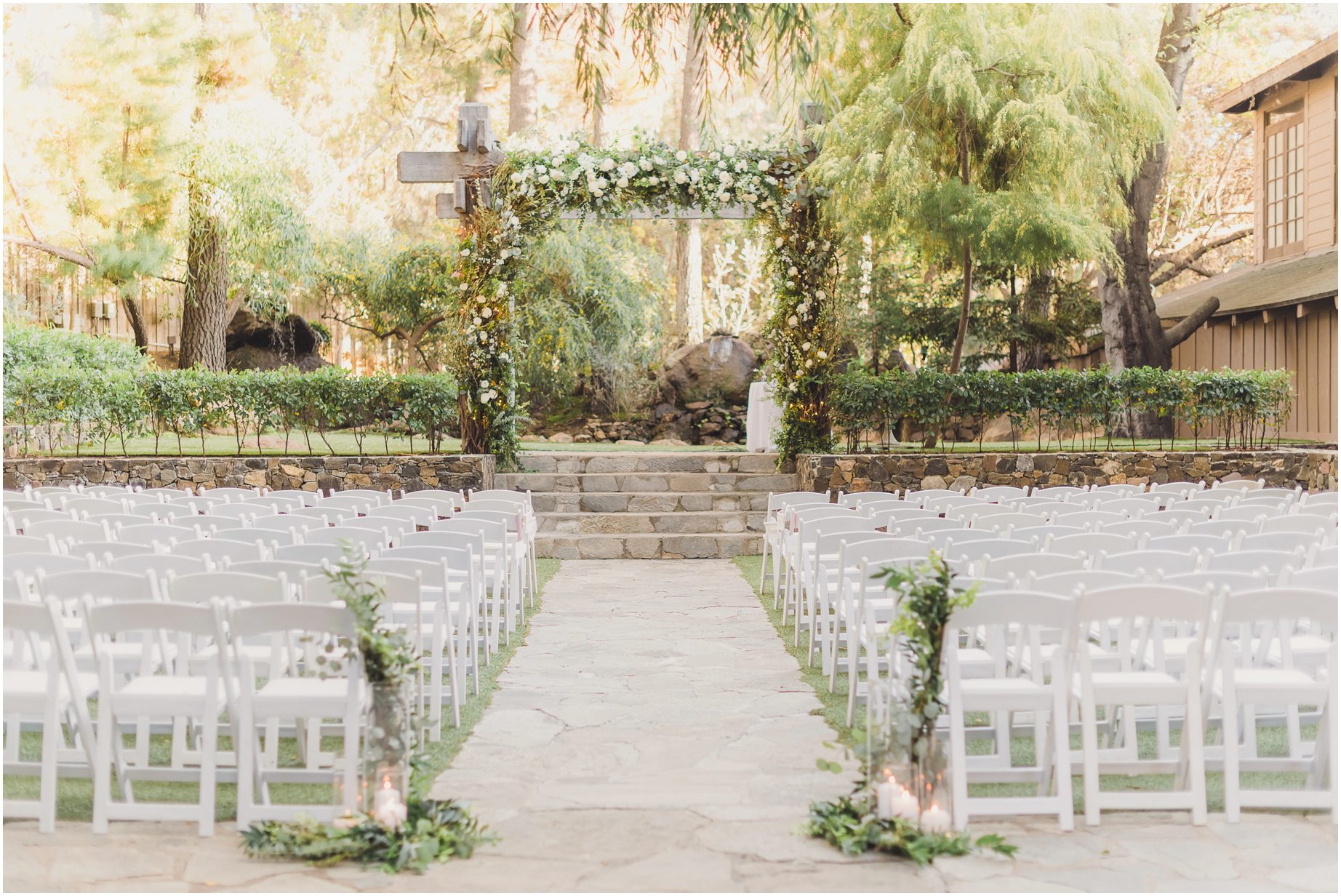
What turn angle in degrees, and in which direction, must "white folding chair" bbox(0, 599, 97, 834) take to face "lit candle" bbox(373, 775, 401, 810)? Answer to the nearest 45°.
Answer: approximately 90° to its right

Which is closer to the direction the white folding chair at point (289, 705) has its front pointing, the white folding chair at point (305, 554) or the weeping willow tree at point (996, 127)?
the white folding chair

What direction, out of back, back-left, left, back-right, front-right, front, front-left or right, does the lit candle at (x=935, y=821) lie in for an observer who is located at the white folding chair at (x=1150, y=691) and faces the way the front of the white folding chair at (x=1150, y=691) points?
back-left

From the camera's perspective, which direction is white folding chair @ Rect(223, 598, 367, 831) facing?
away from the camera

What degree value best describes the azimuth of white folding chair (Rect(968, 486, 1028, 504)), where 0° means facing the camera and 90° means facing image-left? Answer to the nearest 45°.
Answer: approximately 180°

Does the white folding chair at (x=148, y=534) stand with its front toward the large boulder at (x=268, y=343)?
yes

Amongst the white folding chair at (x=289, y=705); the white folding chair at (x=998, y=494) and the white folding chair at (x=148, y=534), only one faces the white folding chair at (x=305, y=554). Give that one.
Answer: the white folding chair at (x=289, y=705)

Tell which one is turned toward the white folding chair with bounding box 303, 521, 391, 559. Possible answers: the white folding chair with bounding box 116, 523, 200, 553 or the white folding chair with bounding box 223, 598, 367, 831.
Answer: the white folding chair with bounding box 223, 598, 367, 831

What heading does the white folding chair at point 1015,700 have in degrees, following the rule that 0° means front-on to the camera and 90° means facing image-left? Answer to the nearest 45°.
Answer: approximately 180°

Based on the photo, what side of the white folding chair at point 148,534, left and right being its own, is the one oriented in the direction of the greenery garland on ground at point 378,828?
back

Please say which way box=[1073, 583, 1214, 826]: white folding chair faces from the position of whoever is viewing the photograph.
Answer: facing away from the viewer

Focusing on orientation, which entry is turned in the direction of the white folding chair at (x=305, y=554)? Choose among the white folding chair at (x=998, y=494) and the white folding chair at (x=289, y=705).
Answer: the white folding chair at (x=289, y=705)
